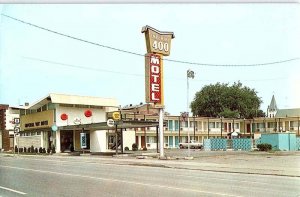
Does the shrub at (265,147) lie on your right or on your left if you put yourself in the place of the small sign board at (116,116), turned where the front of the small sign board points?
on your left

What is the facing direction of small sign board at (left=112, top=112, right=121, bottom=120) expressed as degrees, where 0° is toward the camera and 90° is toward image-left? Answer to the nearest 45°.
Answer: approximately 0°

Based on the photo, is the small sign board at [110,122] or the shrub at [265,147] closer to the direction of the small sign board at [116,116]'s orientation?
the small sign board

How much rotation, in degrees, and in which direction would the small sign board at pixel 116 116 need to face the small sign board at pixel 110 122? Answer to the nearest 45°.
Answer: approximately 90° to its right
